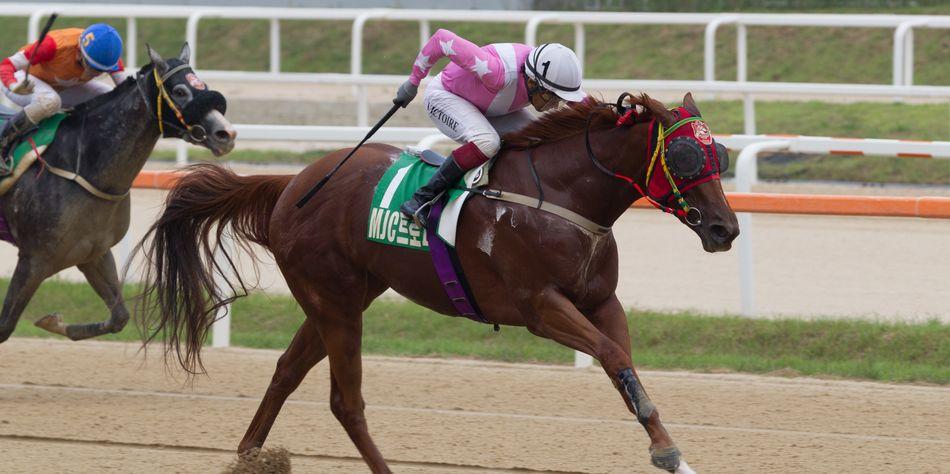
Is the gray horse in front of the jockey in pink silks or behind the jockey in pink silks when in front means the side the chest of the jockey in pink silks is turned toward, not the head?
behind

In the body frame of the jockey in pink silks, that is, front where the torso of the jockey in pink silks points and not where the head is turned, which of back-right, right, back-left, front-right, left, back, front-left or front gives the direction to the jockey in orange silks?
back-left

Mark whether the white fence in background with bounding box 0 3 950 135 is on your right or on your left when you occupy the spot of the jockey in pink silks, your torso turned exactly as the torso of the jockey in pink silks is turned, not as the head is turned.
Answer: on your left

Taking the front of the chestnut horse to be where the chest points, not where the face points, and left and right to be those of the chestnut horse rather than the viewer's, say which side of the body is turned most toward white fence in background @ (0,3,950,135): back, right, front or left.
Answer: left

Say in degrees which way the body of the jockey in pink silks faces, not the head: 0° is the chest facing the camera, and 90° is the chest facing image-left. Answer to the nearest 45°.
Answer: approximately 270°

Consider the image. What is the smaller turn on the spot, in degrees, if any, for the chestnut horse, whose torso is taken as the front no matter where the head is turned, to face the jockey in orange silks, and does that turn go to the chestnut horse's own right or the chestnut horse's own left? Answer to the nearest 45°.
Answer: approximately 135° to the chestnut horse's own left

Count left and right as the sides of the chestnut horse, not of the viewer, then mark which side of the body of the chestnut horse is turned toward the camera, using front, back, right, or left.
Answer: right

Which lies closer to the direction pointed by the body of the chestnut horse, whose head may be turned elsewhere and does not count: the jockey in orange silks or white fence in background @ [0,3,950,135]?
the white fence in background
